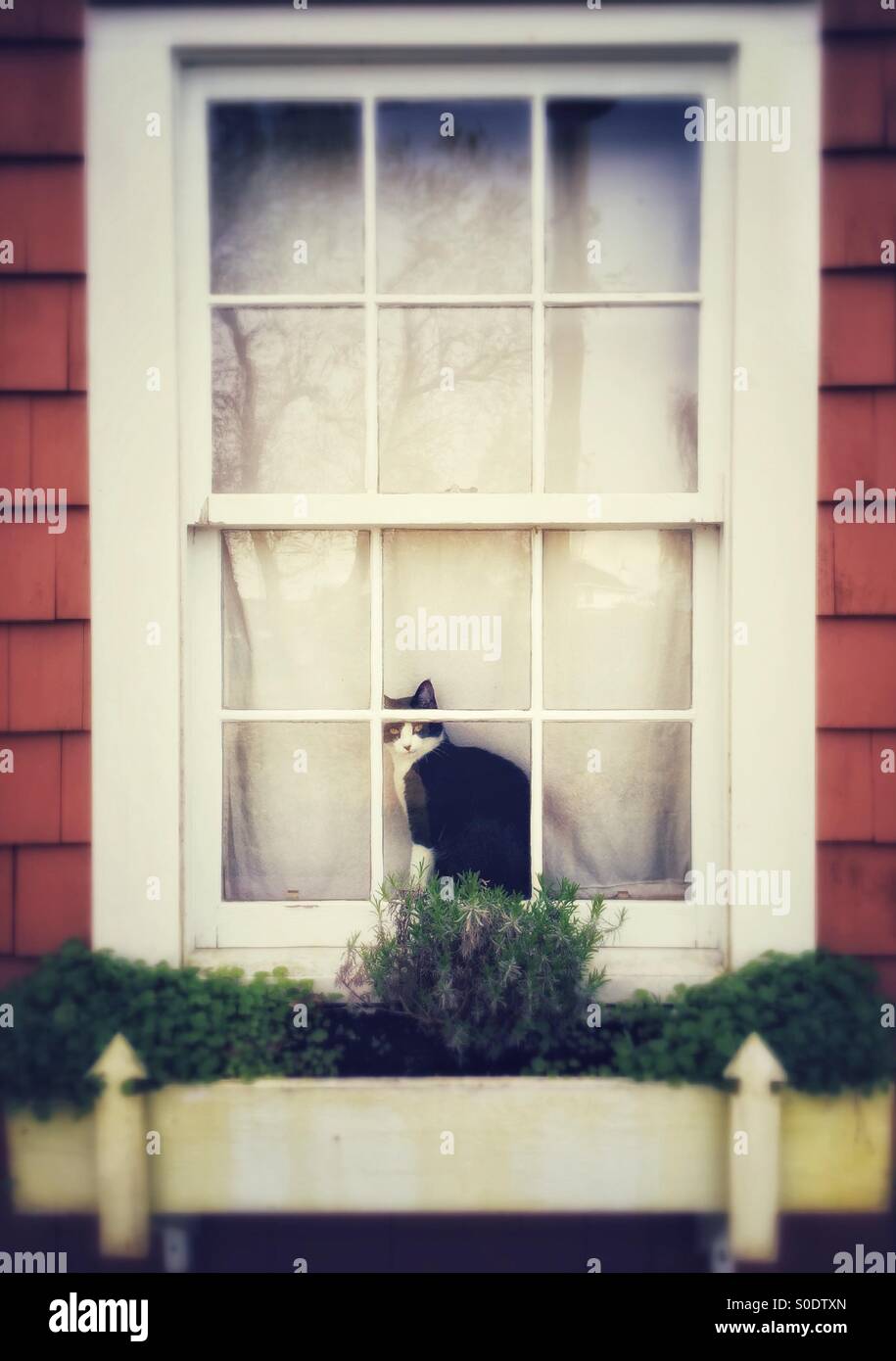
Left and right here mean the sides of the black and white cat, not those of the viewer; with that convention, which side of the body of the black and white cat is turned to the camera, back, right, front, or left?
left

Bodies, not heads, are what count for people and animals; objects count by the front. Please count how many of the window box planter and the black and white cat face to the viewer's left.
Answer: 1

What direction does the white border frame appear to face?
toward the camera

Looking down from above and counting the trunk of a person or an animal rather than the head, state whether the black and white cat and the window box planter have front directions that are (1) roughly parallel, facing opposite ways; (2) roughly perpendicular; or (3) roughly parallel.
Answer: roughly perpendicular

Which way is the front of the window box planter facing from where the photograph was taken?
facing the viewer
